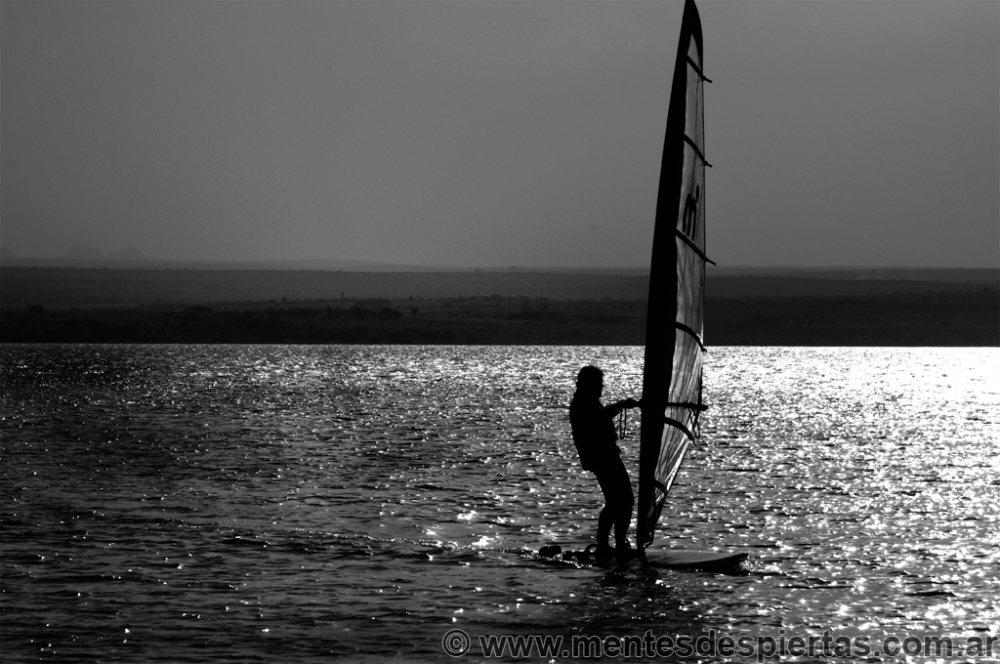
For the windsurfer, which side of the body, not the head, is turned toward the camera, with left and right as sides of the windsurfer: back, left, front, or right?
right
